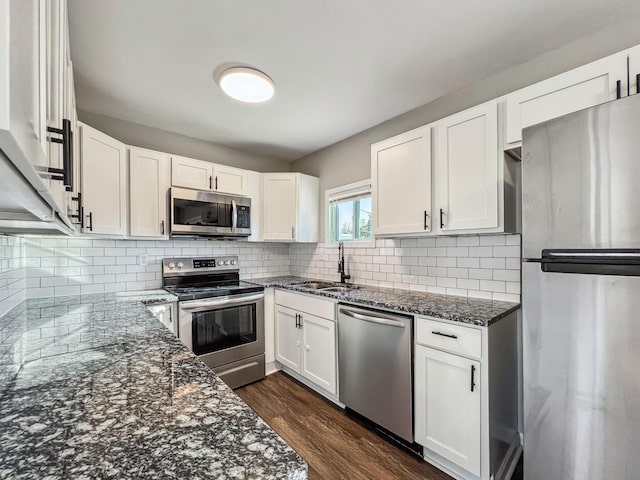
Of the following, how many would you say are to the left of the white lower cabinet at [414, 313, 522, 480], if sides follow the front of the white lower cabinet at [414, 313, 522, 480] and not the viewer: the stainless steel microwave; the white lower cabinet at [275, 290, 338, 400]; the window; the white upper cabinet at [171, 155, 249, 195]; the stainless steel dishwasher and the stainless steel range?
0

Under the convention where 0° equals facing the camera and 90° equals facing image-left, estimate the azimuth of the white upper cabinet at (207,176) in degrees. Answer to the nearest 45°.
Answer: approximately 315°

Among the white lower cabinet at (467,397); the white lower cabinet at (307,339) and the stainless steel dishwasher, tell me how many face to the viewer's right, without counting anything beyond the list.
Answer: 0

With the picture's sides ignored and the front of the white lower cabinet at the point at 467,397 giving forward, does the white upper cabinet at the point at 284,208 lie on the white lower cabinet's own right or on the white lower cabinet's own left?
on the white lower cabinet's own right

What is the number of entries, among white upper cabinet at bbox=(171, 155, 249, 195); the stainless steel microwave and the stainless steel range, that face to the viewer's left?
0

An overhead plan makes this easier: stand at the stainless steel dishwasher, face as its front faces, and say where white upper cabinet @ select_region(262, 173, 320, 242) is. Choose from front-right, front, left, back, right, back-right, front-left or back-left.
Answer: right

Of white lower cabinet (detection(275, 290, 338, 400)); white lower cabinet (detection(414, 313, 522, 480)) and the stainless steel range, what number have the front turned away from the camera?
0

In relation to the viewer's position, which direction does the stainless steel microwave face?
facing the viewer and to the right of the viewer

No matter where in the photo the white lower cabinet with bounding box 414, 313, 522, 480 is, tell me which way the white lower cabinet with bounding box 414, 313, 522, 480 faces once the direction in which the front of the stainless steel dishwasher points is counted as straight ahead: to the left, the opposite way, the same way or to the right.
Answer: the same way

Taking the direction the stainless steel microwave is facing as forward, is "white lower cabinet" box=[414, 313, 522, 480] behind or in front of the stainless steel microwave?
in front

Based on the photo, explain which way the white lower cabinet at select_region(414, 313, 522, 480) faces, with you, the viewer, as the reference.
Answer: facing the viewer and to the left of the viewer

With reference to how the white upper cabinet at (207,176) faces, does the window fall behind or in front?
in front

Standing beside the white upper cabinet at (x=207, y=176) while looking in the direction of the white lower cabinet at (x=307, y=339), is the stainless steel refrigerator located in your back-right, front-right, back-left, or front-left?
front-right

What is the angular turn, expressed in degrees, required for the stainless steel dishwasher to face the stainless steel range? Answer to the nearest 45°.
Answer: approximately 45° to its right

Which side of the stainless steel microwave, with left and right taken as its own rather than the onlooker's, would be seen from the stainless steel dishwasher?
front

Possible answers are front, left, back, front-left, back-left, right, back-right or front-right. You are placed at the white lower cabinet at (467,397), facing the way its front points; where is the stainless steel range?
front-right

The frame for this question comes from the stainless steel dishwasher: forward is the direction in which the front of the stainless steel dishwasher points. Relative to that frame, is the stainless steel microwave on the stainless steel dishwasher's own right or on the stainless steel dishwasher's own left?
on the stainless steel dishwasher's own right

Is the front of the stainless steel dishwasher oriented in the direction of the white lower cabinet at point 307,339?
no
